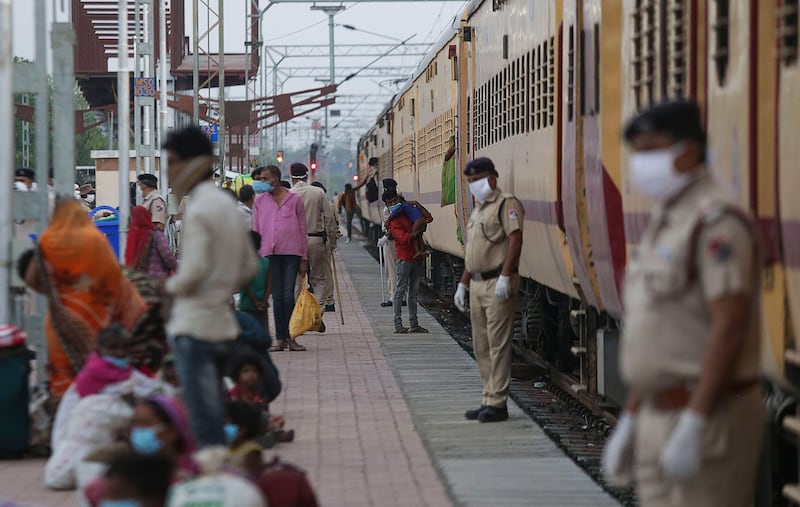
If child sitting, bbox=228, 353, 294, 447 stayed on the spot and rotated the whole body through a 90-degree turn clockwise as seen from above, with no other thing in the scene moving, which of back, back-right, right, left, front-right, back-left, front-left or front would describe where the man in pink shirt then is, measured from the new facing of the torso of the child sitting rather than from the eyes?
back-right

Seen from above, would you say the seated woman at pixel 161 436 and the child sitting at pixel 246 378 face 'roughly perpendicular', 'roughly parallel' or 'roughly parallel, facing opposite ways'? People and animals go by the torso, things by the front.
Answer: roughly perpendicular

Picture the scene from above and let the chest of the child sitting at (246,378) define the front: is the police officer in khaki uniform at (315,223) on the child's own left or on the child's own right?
on the child's own left

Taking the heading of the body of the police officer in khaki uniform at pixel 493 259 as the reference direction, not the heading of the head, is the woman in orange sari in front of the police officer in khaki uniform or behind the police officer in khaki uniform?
in front

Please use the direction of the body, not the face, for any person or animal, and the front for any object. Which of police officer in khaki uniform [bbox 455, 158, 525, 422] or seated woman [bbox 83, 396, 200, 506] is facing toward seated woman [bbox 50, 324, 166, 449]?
the police officer in khaki uniform

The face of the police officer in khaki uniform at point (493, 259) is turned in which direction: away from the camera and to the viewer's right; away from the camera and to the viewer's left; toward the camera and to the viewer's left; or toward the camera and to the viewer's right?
toward the camera and to the viewer's left

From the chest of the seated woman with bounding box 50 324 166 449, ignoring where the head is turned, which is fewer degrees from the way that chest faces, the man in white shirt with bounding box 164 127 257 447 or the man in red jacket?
the man in white shirt

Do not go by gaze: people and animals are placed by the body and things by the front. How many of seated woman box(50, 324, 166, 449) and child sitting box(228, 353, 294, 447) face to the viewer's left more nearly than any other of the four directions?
0

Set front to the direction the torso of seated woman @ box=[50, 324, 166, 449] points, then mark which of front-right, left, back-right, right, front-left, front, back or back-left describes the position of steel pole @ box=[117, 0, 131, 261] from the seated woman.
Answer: back-left

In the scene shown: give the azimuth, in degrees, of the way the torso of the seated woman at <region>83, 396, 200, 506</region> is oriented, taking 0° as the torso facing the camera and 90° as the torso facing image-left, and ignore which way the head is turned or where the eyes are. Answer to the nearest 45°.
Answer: approximately 45°

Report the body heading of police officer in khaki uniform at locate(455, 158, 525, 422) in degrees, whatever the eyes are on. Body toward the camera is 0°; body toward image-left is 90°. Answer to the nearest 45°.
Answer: approximately 45°
